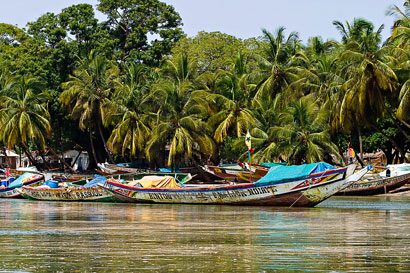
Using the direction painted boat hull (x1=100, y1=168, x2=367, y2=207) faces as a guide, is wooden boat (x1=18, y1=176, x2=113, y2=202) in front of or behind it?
behind

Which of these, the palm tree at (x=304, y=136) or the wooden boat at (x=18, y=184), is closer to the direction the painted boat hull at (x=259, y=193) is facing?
the palm tree

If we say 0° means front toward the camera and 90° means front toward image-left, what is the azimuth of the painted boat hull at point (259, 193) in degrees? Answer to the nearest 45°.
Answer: approximately 270°

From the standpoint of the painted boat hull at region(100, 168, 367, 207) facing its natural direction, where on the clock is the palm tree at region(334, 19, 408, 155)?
The palm tree is roughly at 10 o'clock from the painted boat hull.
